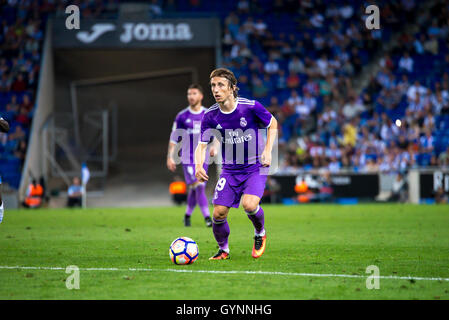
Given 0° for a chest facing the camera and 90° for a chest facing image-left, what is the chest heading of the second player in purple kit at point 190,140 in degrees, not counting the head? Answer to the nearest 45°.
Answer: approximately 0°

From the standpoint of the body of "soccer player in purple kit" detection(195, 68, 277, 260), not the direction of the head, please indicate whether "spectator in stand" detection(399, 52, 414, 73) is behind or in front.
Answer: behind

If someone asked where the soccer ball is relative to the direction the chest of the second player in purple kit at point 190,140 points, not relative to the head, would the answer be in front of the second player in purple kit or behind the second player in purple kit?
in front

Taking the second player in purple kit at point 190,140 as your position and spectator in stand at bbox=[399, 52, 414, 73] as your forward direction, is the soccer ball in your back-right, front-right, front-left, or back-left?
back-right

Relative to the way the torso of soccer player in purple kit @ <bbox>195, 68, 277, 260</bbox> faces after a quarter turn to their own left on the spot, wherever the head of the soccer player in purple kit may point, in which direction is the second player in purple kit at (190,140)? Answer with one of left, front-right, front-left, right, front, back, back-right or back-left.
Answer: back-left

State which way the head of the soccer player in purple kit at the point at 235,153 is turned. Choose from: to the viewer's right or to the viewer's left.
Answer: to the viewer's left

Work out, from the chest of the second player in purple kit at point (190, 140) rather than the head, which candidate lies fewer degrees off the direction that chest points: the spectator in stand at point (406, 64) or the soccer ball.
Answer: the soccer ball
